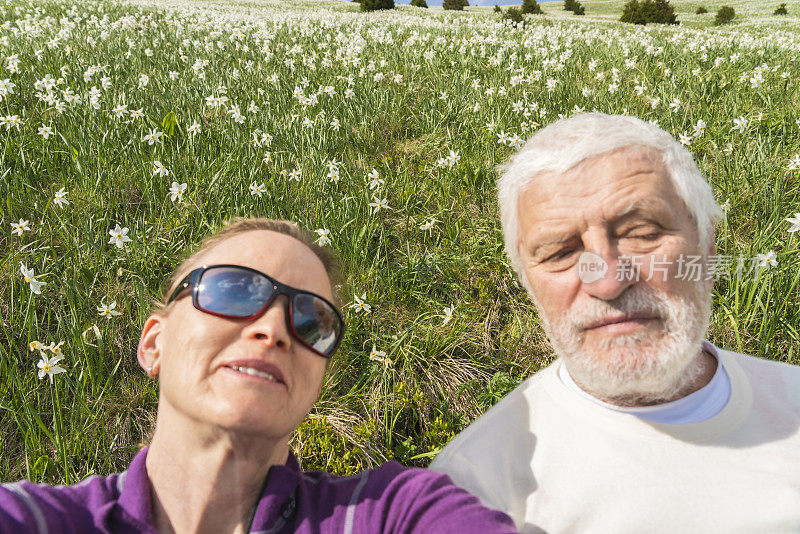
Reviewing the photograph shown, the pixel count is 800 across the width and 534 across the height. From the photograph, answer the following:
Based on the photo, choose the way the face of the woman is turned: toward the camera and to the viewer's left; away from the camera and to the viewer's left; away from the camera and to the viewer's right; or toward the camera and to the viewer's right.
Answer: toward the camera and to the viewer's right

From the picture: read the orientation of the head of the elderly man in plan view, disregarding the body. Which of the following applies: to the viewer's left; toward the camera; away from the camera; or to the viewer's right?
toward the camera

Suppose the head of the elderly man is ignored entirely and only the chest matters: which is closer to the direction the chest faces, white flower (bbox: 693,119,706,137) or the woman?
the woman

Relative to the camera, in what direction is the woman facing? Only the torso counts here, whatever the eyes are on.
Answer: toward the camera

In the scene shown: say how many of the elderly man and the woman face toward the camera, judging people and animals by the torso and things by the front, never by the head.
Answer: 2

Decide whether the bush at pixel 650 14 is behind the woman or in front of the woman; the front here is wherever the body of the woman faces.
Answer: behind

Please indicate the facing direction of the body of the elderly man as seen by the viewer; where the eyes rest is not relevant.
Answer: toward the camera

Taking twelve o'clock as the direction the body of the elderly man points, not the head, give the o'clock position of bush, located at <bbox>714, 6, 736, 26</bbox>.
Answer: The bush is roughly at 6 o'clock from the elderly man.

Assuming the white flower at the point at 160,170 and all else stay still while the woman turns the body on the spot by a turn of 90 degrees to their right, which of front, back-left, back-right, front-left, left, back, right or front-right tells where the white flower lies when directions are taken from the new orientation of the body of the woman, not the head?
right

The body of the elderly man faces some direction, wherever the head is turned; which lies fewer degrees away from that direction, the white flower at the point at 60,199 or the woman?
the woman

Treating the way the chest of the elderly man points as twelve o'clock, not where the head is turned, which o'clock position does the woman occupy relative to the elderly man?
The woman is roughly at 2 o'clock from the elderly man.

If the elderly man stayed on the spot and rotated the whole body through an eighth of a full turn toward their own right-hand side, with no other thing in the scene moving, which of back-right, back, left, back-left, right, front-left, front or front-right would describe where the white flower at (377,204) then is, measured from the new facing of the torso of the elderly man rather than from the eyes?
right

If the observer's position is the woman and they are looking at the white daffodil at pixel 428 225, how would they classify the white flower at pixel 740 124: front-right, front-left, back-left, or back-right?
front-right

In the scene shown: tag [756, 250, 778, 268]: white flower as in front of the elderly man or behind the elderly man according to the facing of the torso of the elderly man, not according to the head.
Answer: behind

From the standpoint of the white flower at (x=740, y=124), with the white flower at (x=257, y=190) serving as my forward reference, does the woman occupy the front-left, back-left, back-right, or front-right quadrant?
front-left

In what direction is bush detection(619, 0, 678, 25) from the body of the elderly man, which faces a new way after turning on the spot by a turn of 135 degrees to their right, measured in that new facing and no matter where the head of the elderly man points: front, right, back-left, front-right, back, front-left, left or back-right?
front-right
